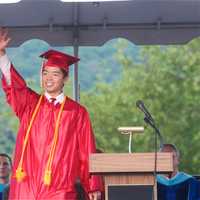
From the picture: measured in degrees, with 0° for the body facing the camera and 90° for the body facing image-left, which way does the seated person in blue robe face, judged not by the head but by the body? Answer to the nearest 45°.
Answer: approximately 45°
